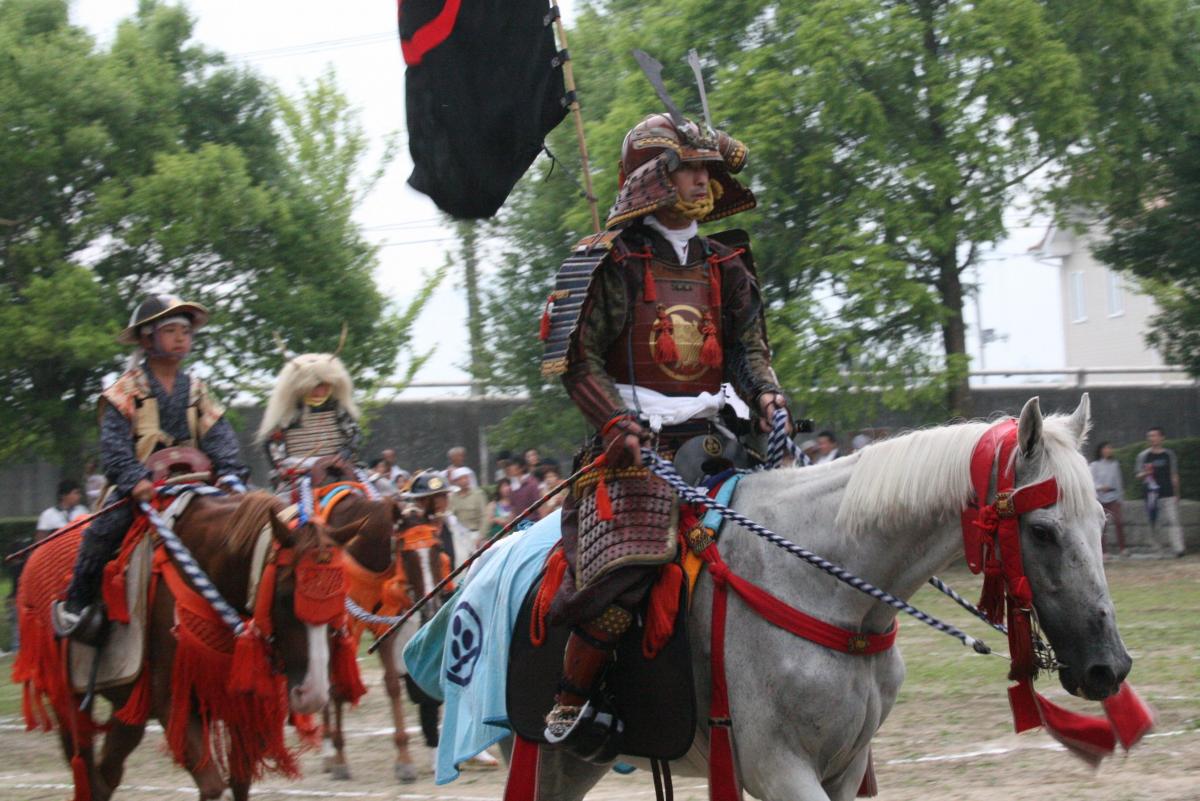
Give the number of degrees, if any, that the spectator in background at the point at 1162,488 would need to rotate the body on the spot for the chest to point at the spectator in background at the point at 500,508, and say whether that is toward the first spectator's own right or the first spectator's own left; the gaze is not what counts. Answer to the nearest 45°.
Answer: approximately 45° to the first spectator's own right

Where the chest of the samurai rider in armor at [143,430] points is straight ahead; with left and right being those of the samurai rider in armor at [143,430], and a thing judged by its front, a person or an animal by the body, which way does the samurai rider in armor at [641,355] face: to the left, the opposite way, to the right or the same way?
the same way

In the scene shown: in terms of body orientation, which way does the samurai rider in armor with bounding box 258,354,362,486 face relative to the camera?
toward the camera

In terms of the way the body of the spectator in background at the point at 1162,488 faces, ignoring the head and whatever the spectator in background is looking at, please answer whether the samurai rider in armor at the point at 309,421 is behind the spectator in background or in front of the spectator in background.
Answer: in front

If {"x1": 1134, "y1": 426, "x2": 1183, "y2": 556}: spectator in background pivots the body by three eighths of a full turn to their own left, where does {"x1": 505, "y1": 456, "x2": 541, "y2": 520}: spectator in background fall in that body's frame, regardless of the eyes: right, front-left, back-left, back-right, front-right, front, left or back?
back

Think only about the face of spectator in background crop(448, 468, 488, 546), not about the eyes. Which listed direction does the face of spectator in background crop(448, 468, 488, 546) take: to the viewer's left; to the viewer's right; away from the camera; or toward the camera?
toward the camera

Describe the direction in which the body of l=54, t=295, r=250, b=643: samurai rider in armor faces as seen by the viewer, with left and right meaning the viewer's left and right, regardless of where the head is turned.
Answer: facing the viewer and to the right of the viewer

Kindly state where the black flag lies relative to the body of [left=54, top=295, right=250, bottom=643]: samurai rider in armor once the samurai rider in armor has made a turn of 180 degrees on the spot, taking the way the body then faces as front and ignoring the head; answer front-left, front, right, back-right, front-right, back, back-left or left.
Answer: back

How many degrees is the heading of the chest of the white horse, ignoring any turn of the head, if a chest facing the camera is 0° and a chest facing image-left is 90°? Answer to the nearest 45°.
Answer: approximately 315°

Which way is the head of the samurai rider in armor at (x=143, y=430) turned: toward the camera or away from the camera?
toward the camera

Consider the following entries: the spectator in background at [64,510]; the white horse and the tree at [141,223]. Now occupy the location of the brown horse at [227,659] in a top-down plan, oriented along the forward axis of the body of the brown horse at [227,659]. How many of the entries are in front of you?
1

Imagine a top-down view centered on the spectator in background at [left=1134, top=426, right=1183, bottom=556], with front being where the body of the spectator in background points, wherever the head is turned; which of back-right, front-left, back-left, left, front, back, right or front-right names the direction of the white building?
back

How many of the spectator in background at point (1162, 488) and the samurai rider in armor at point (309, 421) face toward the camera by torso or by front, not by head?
2

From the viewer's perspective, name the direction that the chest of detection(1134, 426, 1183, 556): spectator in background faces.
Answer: toward the camera

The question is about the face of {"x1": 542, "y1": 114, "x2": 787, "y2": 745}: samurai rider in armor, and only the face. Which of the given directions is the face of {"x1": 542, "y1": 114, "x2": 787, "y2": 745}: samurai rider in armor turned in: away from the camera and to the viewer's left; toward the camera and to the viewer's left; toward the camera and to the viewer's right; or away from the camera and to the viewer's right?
toward the camera and to the viewer's right

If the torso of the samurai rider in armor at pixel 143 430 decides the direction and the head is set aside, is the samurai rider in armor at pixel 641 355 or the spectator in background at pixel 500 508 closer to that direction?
the samurai rider in armor

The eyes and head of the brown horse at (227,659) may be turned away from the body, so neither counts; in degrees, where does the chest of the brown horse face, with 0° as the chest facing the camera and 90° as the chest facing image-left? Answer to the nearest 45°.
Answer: approximately 315°
